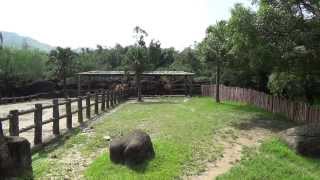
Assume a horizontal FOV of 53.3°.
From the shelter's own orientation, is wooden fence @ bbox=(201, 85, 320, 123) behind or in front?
in front

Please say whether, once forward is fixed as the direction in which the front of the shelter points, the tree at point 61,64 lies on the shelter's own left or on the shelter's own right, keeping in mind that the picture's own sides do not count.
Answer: on the shelter's own right

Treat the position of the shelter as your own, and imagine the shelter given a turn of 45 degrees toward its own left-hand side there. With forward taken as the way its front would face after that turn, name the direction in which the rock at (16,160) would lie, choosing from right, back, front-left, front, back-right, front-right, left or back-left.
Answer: front-right

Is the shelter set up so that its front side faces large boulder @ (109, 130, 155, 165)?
yes

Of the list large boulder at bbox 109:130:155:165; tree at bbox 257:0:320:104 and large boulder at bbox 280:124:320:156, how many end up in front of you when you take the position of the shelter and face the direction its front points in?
3

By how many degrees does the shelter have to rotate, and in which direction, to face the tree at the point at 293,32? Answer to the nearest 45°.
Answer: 0° — it already faces it

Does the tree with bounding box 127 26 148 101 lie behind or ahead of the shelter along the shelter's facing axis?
ahead

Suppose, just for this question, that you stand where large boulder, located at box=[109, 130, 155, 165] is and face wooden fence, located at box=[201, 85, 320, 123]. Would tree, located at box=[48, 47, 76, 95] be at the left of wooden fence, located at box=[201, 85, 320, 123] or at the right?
left

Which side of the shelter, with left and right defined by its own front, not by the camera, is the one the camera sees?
front
